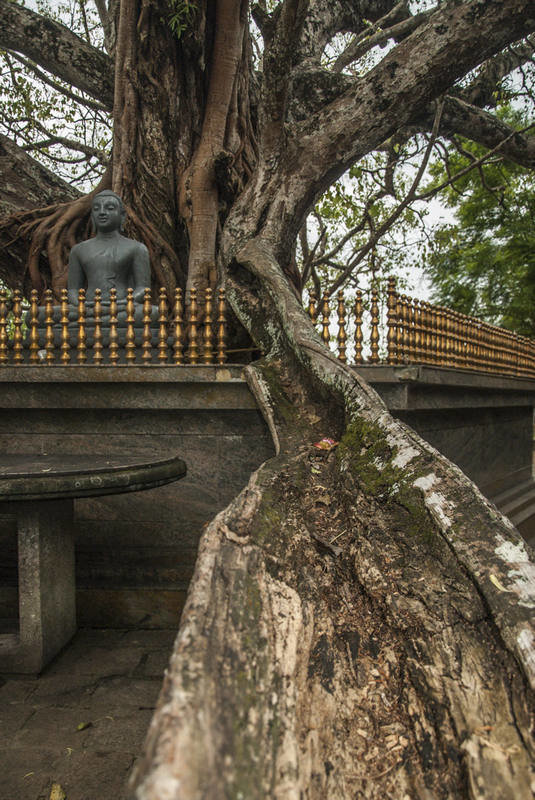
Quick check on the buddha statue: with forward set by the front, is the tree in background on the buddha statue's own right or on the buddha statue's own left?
on the buddha statue's own left

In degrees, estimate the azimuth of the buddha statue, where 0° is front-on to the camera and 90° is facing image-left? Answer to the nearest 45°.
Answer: approximately 0°

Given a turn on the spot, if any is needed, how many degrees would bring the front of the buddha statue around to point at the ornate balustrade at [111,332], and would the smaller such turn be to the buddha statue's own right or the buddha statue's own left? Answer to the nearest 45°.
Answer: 0° — it already faces it

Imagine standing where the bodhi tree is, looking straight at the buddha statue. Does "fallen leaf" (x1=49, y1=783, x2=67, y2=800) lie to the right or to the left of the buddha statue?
left

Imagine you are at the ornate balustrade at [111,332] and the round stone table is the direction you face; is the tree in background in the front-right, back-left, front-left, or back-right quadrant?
back-left

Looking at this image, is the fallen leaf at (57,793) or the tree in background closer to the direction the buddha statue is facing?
the fallen leaf

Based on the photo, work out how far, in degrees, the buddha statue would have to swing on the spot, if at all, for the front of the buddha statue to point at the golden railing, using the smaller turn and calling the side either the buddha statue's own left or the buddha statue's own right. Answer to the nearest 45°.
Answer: approximately 45° to the buddha statue's own left

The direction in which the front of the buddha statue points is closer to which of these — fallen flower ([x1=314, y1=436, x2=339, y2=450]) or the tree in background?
the fallen flower

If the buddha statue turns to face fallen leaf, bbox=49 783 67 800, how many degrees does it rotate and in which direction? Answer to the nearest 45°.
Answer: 0° — it already faces it

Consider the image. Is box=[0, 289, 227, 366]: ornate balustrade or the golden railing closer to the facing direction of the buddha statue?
the ornate balustrade

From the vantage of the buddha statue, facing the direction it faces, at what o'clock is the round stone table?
The round stone table is roughly at 12 o'clock from the buddha statue.
